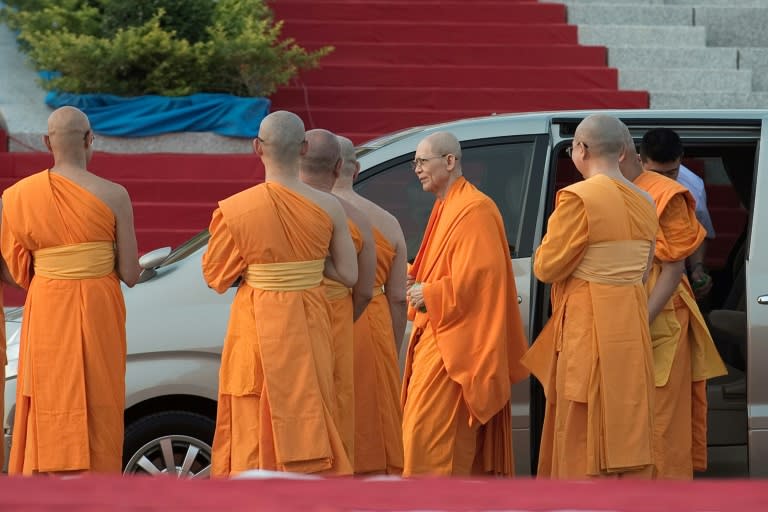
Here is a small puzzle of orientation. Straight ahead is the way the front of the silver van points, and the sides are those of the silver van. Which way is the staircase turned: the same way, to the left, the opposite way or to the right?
to the left

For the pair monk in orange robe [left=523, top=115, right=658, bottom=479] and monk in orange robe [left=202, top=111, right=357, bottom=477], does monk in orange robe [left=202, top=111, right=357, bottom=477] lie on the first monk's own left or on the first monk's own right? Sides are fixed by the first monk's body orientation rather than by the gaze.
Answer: on the first monk's own left

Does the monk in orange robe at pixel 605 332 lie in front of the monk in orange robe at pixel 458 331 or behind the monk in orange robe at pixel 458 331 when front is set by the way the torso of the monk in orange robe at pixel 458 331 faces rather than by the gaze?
behind

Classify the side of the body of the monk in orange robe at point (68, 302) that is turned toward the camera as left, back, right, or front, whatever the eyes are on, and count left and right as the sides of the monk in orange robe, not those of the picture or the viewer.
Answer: back

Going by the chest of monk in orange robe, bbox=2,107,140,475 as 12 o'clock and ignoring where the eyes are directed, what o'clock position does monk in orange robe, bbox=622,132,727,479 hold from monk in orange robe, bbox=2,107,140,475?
monk in orange robe, bbox=622,132,727,479 is roughly at 3 o'clock from monk in orange robe, bbox=2,107,140,475.

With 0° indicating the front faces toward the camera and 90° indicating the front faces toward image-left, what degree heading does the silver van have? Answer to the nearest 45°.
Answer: approximately 90°

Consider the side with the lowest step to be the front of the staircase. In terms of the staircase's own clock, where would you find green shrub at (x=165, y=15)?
The green shrub is roughly at 2 o'clock from the staircase.

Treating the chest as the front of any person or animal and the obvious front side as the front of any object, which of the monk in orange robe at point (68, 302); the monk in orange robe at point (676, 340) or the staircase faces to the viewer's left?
the monk in orange robe at point (676, 340)

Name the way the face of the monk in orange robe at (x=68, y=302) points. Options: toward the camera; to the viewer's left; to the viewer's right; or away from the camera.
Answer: away from the camera

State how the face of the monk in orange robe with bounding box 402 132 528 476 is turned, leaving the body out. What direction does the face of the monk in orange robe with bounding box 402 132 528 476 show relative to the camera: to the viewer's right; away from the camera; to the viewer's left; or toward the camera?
to the viewer's left
